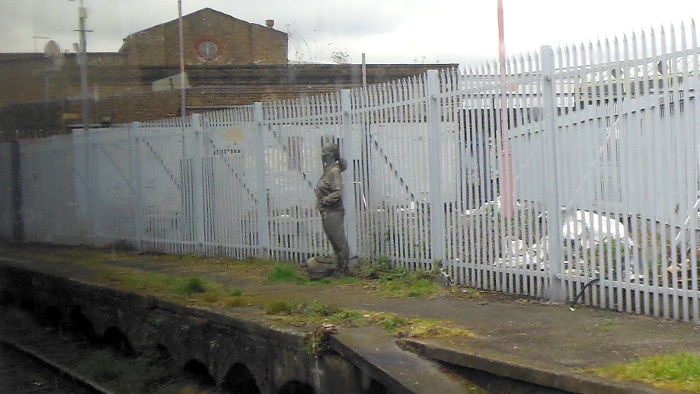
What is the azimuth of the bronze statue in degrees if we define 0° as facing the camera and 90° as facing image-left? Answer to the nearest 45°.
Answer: approximately 90°

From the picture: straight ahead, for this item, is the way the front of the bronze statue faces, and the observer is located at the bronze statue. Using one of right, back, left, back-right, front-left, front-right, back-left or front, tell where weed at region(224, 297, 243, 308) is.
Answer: front-left

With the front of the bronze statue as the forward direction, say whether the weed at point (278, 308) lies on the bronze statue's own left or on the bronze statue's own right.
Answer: on the bronze statue's own left

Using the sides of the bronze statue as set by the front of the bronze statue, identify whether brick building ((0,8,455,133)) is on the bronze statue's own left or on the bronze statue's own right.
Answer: on the bronze statue's own right

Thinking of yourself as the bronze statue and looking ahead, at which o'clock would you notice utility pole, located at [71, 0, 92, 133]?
The utility pole is roughly at 1 o'clock from the bronze statue.
